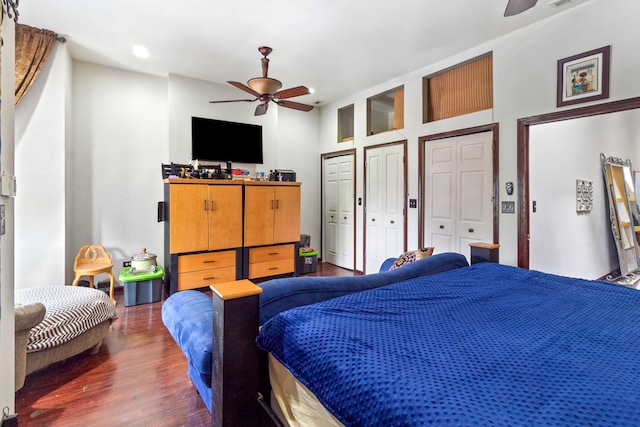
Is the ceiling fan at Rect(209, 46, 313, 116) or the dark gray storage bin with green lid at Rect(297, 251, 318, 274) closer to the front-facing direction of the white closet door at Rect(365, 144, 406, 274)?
the ceiling fan

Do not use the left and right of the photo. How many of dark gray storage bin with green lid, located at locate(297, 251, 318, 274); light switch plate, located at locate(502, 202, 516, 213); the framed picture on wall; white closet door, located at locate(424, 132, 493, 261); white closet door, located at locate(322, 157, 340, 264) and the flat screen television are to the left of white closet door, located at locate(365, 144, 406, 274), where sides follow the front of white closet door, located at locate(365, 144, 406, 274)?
3

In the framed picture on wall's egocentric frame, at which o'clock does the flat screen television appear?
The flat screen television is roughly at 1 o'clock from the framed picture on wall.

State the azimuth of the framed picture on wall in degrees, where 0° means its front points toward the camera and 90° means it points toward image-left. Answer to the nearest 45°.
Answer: approximately 45°

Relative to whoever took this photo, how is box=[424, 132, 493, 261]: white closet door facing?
facing the viewer and to the left of the viewer

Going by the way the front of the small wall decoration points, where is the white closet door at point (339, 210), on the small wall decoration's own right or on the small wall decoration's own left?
on the small wall decoration's own right

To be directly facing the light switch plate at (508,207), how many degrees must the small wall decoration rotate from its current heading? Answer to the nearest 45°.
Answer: approximately 45° to its right

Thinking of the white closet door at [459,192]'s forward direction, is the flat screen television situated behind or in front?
in front

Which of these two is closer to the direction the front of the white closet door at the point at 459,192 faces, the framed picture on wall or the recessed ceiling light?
the recessed ceiling light

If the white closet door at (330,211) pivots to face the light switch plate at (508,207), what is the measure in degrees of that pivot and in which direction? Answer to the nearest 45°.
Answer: approximately 90° to its left

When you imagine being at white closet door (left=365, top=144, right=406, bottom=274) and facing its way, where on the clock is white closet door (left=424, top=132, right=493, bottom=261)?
white closet door (left=424, top=132, right=493, bottom=261) is roughly at 9 o'clock from white closet door (left=365, top=144, right=406, bottom=274).

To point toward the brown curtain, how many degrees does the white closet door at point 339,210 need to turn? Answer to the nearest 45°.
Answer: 0° — it already faces it
